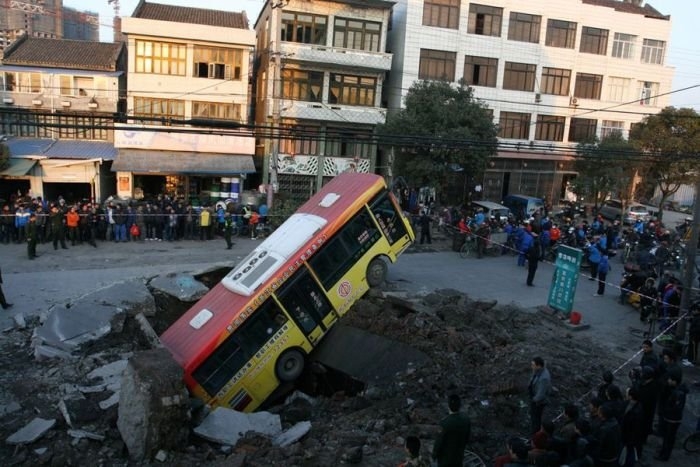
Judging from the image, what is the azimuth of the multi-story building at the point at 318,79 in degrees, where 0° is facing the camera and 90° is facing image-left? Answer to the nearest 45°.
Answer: approximately 0°

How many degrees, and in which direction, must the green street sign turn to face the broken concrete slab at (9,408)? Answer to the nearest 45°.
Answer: approximately 45° to its right

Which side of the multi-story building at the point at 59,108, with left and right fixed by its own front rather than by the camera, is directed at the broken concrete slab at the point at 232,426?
front

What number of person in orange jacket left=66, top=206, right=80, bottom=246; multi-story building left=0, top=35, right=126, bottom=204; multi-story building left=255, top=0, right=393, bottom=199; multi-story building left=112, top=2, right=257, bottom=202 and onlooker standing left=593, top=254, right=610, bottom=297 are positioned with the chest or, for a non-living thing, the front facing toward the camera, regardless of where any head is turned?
4

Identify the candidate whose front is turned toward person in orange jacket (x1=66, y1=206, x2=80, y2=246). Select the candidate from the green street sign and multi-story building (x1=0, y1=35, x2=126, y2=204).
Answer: the multi-story building

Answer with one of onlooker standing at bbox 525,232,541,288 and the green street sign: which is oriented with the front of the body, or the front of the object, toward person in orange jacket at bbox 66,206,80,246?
the onlooker standing

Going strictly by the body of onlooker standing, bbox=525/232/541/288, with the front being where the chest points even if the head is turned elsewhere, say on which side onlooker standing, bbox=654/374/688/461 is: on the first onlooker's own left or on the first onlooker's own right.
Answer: on the first onlooker's own left

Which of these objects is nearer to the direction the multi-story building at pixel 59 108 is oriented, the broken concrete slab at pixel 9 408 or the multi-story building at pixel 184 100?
the broken concrete slab

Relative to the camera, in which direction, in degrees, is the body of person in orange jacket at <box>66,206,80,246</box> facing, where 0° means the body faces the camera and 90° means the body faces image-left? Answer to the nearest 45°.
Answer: approximately 0°

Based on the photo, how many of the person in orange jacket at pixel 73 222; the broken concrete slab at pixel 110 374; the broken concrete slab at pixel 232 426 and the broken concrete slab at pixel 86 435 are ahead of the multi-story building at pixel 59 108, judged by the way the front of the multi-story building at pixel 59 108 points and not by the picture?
4

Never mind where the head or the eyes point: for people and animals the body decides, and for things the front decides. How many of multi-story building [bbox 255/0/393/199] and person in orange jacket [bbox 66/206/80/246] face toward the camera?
2

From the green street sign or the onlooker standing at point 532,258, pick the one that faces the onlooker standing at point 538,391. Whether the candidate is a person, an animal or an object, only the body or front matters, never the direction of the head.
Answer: the green street sign

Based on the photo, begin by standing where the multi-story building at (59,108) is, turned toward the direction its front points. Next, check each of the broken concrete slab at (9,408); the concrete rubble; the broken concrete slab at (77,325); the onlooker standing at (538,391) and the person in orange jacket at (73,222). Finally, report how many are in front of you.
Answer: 5

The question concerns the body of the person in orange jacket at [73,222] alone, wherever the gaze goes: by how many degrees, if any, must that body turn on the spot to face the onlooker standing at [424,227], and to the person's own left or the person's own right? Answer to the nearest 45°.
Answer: approximately 90° to the person's own left
